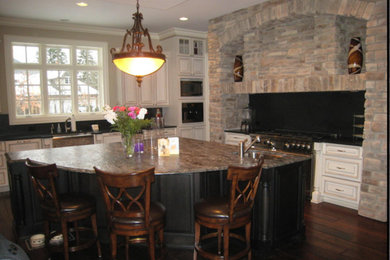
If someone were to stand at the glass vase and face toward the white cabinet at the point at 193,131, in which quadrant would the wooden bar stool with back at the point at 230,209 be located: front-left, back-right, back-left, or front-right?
back-right

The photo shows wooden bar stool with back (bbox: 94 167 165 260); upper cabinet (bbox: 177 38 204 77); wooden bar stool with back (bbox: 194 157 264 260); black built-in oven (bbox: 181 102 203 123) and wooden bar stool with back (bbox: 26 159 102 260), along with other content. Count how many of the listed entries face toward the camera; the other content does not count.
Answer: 2

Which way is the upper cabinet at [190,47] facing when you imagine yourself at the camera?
facing the viewer

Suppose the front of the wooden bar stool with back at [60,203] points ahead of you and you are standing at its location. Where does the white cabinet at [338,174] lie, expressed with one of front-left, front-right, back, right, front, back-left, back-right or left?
front-right

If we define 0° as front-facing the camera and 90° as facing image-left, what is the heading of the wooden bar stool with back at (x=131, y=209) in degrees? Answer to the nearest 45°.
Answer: approximately 225°

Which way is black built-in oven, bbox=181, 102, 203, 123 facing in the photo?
toward the camera

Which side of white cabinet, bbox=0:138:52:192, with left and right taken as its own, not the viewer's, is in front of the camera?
front

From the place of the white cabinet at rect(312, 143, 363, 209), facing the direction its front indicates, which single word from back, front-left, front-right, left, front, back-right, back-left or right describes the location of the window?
front-right

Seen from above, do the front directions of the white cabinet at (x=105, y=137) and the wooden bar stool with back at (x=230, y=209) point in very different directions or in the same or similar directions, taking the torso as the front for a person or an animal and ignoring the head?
very different directions

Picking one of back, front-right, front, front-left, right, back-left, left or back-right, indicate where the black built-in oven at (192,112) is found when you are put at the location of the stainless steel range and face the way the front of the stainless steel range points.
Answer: right

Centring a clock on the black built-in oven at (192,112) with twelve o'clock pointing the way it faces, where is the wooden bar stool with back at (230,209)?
The wooden bar stool with back is roughly at 12 o'clock from the black built-in oven.

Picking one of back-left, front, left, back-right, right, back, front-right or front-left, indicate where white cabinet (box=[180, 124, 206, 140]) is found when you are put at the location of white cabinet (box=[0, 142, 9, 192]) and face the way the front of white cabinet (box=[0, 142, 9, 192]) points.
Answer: front-left

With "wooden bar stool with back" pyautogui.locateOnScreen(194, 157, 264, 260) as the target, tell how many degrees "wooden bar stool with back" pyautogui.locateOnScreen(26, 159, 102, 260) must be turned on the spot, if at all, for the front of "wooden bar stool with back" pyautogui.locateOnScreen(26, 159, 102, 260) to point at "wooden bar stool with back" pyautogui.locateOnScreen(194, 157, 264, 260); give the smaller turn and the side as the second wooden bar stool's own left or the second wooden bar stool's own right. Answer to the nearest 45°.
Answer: approximately 90° to the second wooden bar stool's own right

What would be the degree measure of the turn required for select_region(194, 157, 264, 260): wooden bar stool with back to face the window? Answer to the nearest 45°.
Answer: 0° — it already faces it

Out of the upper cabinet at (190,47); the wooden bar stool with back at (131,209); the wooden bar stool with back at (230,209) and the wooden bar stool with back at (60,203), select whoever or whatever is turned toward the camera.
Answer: the upper cabinet
